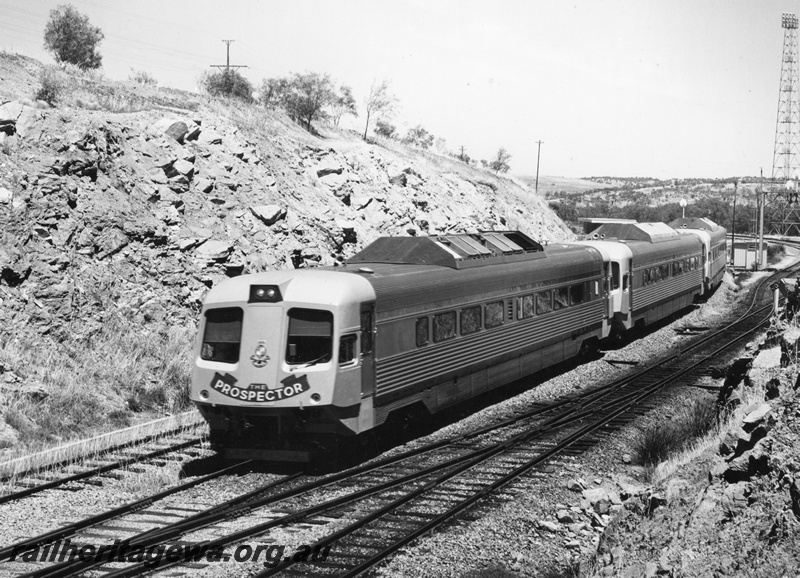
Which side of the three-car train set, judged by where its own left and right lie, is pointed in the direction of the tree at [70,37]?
right

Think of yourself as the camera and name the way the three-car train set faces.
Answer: facing the viewer and to the left of the viewer

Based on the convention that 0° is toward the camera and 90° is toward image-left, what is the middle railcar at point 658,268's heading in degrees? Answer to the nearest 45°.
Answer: approximately 45°

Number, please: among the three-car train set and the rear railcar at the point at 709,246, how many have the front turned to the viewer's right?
0

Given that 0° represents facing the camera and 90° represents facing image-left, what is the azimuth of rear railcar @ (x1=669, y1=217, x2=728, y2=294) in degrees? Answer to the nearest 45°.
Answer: approximately 45°

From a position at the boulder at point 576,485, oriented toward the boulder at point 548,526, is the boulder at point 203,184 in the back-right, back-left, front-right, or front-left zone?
back-right

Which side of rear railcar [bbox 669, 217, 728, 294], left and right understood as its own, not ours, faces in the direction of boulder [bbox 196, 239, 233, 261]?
front

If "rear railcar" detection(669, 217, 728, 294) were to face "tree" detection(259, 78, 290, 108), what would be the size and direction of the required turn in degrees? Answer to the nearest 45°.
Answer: approximately 45° to its right

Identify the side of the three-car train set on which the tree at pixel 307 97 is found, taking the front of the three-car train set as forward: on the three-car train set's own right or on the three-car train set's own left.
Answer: on the three-car train set's own right
